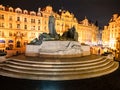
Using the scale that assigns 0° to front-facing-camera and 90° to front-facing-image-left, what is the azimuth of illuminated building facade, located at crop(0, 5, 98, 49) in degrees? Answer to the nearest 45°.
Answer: approximately 315°

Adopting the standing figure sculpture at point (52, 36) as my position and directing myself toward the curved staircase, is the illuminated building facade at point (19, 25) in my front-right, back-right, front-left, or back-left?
back-right

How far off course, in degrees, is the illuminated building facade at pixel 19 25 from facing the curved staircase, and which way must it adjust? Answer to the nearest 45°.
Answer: approximately 45° to its right
